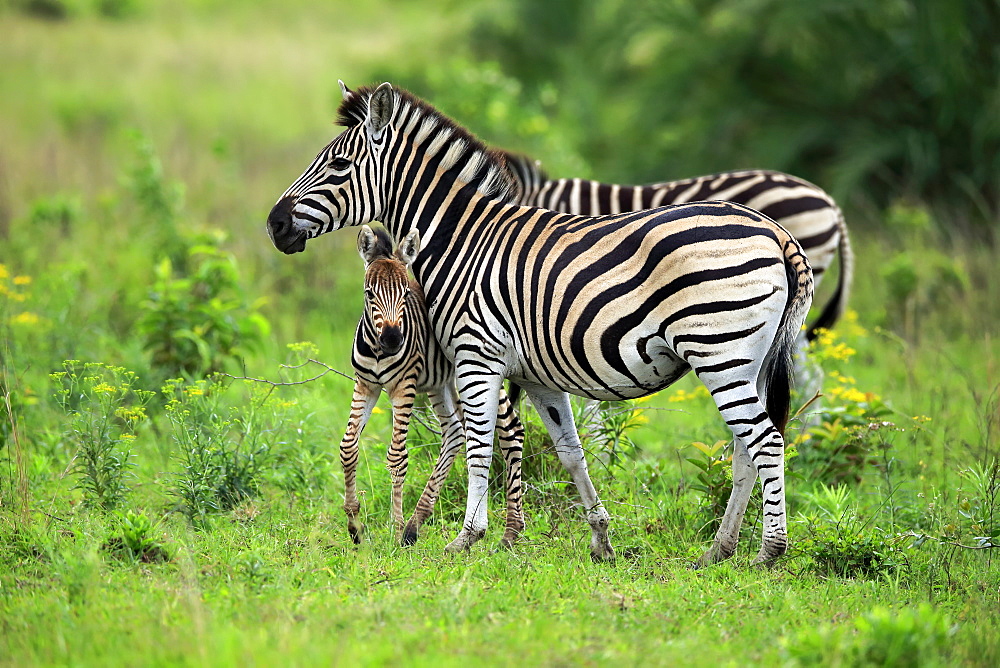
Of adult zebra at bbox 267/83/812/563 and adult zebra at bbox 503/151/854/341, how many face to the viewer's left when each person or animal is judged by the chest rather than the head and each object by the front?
2

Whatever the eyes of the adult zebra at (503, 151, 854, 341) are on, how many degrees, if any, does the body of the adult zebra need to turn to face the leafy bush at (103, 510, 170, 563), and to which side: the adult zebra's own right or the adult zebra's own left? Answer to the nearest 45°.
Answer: approximately 45° to the adult zebra's own left

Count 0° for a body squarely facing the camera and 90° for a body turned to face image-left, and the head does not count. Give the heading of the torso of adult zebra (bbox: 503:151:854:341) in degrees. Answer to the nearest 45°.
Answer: approximately 90°

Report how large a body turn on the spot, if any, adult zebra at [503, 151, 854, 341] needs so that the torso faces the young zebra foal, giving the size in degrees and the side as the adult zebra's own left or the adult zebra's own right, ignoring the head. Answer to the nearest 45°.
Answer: approximately 45° to the adult zebra's own left

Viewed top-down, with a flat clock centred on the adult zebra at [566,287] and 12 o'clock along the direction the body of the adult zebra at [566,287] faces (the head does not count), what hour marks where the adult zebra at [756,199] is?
the adult zebra at [756,199] is roughly at 4 o'clock from the adult zebra at [566,287].

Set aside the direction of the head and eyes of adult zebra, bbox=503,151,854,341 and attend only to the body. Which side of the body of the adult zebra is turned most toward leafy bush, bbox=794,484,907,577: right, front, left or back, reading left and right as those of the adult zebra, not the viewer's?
left

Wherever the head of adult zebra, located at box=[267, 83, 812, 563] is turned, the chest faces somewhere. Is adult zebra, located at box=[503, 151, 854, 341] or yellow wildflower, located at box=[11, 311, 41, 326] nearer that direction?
the yellow wildflower

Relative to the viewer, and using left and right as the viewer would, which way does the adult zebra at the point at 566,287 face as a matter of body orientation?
facing to the left of the viewer
